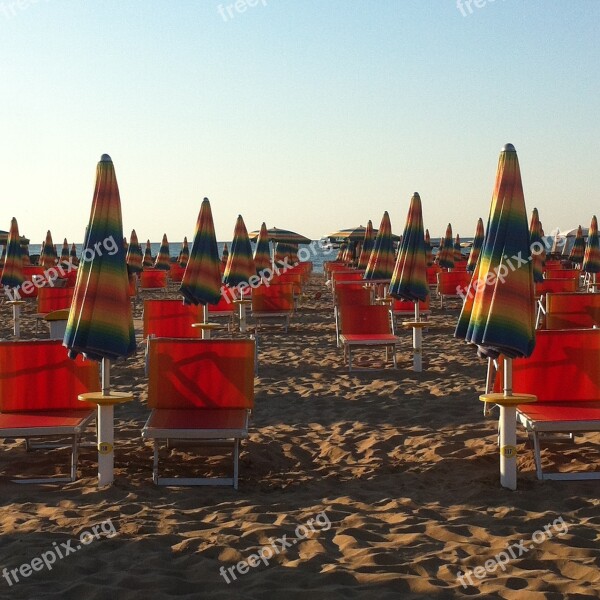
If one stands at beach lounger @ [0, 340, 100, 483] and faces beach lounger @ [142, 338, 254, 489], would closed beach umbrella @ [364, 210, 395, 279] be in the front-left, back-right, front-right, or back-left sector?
front-left

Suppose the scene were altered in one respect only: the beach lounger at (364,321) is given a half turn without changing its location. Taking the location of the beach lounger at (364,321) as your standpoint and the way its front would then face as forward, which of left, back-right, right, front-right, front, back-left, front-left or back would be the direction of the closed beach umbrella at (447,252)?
front

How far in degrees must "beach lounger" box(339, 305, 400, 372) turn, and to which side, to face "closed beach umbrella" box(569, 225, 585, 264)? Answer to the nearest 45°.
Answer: approximately 135° to its left

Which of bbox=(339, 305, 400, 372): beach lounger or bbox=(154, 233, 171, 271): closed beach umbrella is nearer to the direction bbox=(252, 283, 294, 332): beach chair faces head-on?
the beach lounger

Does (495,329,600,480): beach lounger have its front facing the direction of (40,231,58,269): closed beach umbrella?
no

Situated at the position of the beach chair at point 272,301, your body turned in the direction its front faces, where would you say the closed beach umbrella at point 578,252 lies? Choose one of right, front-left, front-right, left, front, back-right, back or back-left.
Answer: back-left

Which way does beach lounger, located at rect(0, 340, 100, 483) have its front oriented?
toward the camera

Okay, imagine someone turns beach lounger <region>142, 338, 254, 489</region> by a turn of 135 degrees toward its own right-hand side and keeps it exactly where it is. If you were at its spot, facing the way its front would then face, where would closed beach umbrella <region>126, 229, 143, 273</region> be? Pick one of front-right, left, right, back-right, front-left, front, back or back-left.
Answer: front-right

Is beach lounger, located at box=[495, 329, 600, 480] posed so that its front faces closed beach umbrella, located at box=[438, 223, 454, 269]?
no

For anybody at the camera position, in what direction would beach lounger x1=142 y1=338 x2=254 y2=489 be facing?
facing the viewer

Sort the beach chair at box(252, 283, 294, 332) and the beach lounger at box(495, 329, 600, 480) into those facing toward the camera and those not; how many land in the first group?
2

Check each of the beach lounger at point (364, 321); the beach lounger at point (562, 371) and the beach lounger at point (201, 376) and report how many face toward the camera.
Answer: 3

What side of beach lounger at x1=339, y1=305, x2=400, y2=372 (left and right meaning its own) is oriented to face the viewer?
front

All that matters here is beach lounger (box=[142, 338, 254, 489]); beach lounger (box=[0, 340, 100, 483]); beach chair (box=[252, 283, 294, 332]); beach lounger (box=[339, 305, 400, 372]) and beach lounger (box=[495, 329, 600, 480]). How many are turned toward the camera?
5

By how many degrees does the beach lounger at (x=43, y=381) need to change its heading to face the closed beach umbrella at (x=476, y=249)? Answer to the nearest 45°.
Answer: approximately 135° to its left

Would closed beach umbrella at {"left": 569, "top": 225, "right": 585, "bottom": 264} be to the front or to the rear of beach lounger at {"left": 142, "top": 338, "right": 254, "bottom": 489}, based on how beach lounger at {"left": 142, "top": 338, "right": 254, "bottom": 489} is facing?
to the rear

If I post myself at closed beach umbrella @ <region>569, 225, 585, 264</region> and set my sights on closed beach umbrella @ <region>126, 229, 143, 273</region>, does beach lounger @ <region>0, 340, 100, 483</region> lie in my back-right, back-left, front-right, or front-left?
front-left

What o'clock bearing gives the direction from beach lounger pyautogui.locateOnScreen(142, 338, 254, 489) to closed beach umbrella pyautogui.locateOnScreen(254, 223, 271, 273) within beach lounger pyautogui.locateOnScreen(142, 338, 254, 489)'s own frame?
The closed beach umbrella is roughly at 6 o'clock from the beach lounger.

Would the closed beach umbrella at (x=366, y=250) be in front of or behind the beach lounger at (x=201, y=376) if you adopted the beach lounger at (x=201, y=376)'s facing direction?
behind

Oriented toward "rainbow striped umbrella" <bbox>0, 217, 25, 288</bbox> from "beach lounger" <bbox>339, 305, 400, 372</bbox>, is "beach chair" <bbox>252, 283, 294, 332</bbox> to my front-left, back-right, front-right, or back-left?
front-right

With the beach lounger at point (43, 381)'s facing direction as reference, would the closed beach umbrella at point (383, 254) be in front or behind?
behind
